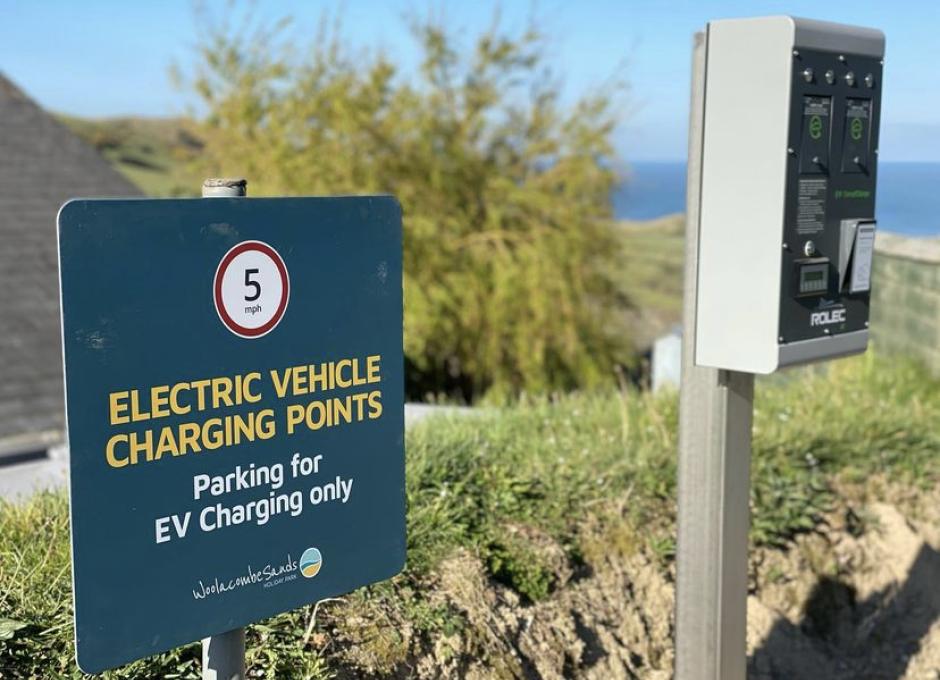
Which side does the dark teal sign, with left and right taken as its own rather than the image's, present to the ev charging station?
left

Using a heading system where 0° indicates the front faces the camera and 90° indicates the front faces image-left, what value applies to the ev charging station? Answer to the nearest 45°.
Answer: approximately 315°

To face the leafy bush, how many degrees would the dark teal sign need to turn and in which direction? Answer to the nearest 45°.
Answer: approximately 135° to its left

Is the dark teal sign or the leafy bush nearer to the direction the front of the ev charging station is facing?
the dark teal sign

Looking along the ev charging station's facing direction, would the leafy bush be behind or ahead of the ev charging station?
behind

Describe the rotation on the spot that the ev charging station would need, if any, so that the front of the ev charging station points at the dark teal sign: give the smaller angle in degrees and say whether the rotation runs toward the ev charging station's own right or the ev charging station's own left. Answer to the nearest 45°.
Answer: approximately 90° to the ev charging station's own right

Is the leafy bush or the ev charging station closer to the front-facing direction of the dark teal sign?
the ev charging station

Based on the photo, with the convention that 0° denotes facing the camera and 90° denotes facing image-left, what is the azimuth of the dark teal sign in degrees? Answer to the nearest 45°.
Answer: approximately 315°
